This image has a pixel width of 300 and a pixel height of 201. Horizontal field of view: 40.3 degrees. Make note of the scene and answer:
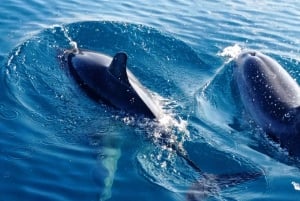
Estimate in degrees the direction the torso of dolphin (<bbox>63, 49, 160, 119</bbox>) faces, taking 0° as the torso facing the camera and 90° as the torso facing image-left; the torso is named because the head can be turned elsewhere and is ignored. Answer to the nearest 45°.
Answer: approximately 135°

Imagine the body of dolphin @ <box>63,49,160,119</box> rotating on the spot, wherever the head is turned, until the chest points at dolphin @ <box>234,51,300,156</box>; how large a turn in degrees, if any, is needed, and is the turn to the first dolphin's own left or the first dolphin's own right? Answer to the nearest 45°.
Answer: approximately 135° to the first dolphin's own right
